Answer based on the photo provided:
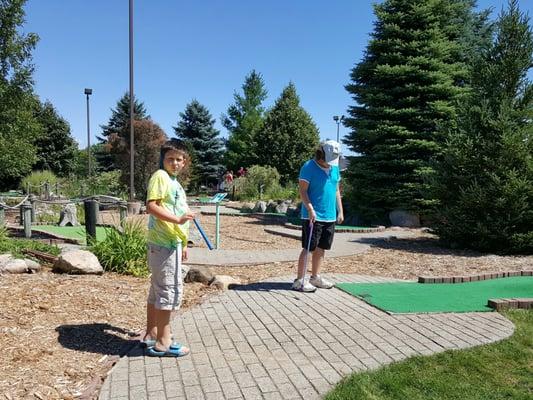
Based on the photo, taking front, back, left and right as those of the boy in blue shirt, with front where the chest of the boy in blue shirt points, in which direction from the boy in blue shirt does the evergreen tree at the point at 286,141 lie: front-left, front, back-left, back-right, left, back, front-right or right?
back-left

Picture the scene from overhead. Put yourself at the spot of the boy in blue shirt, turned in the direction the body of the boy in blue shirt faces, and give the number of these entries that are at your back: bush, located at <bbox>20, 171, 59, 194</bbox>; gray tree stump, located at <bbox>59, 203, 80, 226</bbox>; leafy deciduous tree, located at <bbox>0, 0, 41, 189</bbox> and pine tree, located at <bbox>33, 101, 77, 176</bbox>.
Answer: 4
